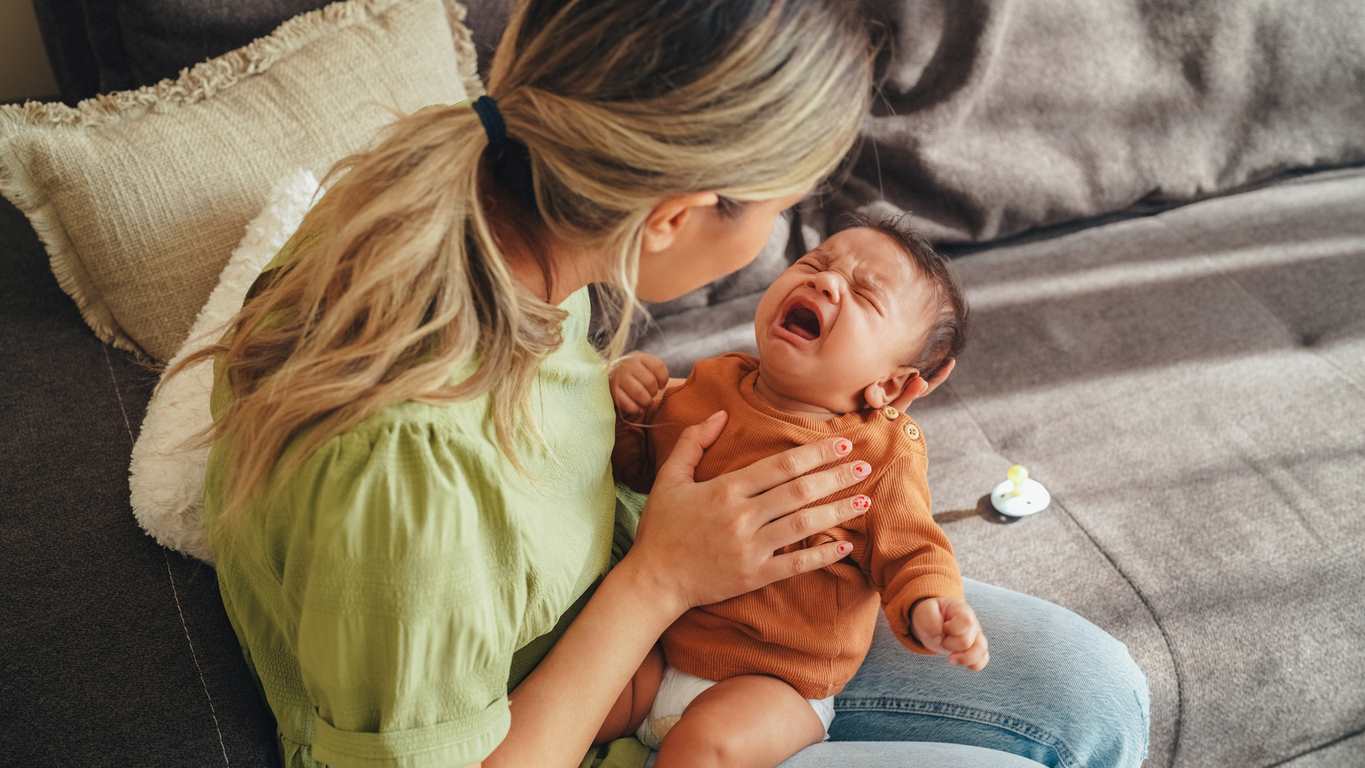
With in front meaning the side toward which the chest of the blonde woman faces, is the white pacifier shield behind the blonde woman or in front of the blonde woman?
in front

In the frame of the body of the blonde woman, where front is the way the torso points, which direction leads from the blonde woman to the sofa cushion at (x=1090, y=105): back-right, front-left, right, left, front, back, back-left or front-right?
front-left

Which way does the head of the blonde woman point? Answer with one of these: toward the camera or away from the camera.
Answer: away from the camera

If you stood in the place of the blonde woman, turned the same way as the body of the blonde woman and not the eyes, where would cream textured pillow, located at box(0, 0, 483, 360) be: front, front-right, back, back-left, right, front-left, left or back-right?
back-left

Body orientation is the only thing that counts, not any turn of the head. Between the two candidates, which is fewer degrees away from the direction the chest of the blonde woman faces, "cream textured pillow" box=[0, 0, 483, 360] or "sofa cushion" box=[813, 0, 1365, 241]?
the sofa cushion

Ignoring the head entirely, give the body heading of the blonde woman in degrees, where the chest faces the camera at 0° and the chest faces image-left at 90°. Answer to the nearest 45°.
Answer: approximately 270°
